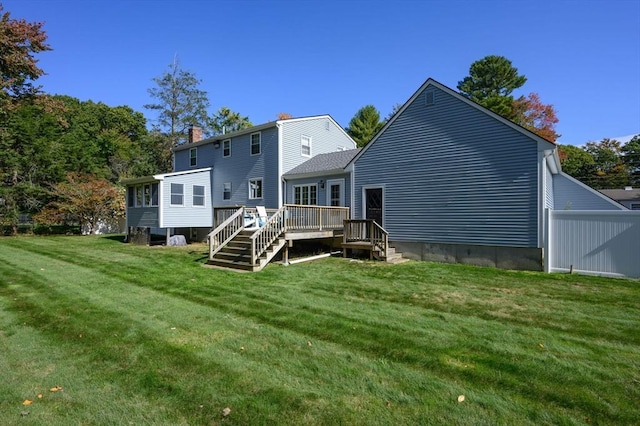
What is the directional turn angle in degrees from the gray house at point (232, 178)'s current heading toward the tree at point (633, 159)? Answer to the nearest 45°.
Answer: approximately 45° to its right

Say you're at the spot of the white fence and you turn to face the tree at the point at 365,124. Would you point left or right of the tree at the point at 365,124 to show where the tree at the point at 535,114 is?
right

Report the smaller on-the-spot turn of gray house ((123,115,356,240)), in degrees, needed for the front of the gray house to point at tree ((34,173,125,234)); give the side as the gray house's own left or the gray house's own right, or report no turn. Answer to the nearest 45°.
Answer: approximately 90° to the gray house's own left

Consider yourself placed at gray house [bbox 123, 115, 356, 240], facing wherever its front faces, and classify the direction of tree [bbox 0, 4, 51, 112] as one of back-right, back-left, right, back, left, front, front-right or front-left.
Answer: back-left

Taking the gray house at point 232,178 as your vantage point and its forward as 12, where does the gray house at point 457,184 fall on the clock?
the gray house at point 457,184 is roughly at 3 o'clock from the gray house at point 232,178.

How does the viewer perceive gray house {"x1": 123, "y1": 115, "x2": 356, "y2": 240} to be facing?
facing away from the viewer and to the right of the viewer

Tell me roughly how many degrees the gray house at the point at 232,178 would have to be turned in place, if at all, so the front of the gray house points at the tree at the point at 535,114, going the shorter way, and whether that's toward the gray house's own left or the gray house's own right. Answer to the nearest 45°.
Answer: approximately 45° to the gray house's own right

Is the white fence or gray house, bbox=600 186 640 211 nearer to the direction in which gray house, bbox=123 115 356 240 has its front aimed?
the gray house

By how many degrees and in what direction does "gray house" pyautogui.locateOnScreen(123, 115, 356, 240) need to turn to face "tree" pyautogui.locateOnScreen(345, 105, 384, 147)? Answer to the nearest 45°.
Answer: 0° — it already faces it

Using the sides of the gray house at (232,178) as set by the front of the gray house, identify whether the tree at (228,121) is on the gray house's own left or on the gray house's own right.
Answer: on the gray house's own left

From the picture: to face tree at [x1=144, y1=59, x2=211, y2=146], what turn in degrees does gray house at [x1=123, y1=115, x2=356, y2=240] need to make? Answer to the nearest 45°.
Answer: approximately 45° to its left
